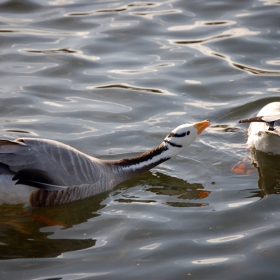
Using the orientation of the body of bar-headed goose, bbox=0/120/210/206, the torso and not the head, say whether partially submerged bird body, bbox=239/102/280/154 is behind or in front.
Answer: in front

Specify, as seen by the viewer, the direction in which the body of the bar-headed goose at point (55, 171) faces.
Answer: to the viewer's right
